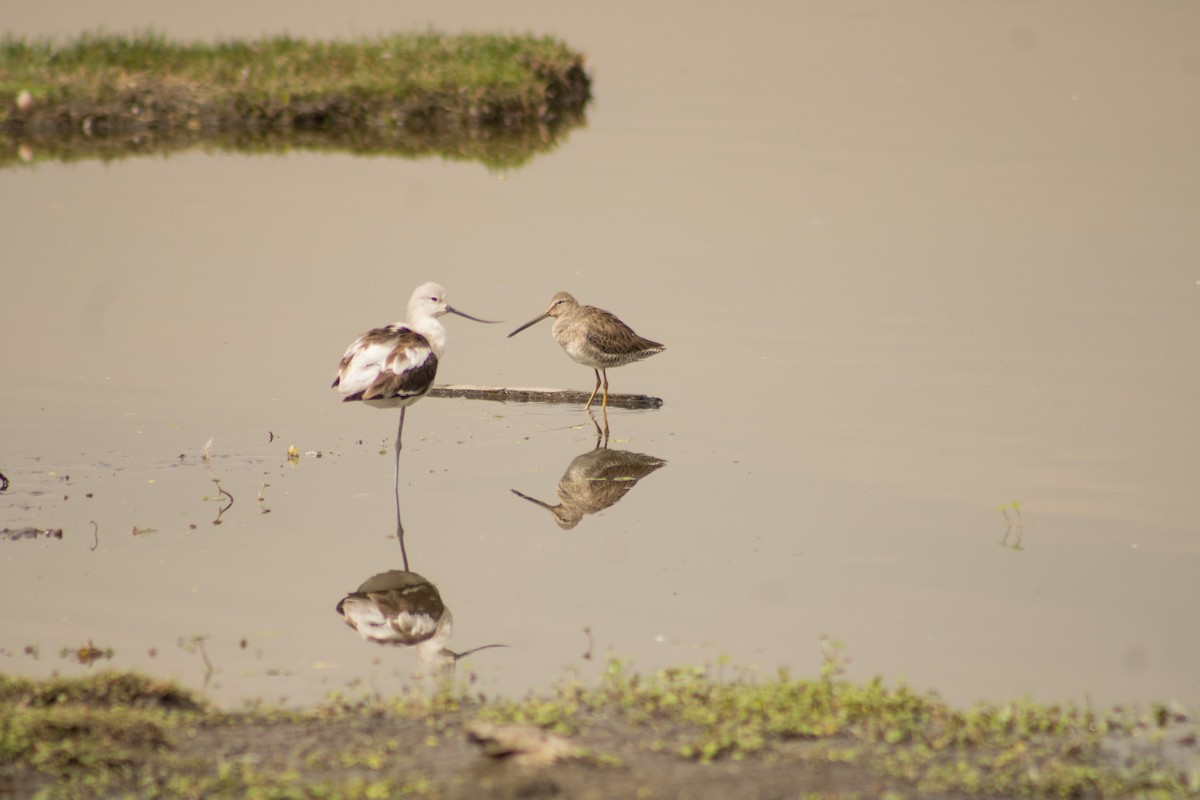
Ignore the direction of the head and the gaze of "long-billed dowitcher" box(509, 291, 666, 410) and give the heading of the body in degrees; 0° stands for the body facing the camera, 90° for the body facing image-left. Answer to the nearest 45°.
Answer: approximately 90°

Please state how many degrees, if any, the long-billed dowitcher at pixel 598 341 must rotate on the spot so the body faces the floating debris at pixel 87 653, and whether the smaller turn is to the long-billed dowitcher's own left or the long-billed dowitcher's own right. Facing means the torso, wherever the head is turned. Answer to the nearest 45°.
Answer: approximately 45° to the long-billed dowitcher's own left

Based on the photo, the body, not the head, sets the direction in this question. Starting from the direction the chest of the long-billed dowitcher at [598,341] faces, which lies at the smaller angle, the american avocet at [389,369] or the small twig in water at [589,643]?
the american avocet

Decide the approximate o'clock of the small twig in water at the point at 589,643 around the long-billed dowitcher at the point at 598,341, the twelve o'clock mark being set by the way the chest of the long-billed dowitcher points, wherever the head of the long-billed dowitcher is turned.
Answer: The small twig in water is roughly at 9 o'clock from the long-billed dowitcher.

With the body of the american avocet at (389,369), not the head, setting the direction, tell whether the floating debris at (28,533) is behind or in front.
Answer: behind

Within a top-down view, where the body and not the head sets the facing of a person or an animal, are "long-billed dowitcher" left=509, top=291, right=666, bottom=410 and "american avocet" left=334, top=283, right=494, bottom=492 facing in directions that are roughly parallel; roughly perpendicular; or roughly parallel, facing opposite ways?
roughly parallel, facing opposite ways

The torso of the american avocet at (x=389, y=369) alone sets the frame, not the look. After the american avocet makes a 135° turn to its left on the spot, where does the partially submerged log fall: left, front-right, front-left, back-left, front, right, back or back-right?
right

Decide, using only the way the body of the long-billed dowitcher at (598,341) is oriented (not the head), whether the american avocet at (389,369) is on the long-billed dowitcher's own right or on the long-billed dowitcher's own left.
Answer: on the long-billed dowitcher's own left

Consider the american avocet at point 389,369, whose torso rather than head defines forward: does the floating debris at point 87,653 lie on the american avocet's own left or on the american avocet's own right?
on the american avocet's own right

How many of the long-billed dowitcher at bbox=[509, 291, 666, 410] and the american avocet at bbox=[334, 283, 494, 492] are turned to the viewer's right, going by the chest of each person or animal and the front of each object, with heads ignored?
1

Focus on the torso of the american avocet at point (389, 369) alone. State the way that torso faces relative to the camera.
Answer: to the viewer's right
